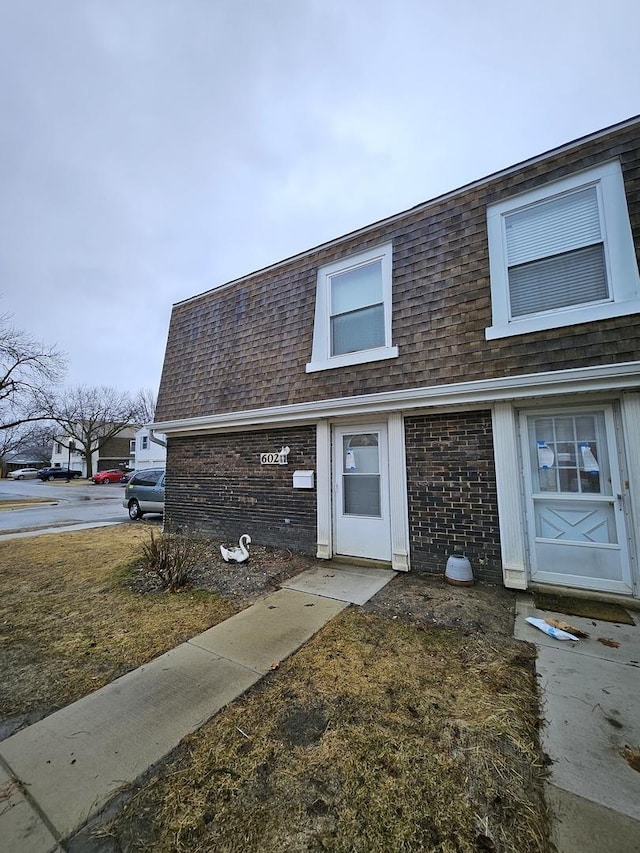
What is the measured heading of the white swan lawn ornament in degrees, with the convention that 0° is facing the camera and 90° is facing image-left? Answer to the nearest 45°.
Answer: approximately 270°

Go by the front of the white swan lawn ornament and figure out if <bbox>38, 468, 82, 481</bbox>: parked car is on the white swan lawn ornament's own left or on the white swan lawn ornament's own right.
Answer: on the white swan lawn ornament's own left

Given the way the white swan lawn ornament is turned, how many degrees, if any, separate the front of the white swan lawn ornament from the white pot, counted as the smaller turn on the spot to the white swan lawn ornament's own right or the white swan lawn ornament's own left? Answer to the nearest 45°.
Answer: approximately 45° to the white swan lawn ornament's own right

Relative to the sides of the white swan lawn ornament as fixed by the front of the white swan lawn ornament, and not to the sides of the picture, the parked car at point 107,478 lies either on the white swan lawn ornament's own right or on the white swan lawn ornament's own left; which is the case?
on the white swan lawn ornament's own left

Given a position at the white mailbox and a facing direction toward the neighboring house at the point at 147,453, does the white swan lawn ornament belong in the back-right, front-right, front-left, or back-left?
front-left

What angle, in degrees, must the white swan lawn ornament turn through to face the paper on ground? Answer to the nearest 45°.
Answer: approximately 45° to its right

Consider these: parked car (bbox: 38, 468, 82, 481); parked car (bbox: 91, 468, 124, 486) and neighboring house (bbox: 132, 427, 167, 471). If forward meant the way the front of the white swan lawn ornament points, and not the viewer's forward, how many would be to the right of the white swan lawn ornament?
0

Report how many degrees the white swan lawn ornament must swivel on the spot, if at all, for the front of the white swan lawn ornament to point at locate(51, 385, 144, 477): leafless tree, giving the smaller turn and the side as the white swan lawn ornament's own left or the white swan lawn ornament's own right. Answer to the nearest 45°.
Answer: approximately 135° to the white swan lawn ornament's own left

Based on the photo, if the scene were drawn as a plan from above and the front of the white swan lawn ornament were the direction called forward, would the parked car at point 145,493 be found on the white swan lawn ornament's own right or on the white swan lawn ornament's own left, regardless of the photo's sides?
on the white swan lawn ornament's own left
